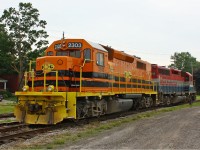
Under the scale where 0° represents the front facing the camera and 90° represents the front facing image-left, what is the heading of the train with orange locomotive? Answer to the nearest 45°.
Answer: approximately 45°

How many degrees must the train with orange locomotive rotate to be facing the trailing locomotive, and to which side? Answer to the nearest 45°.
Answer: approximately 180°
